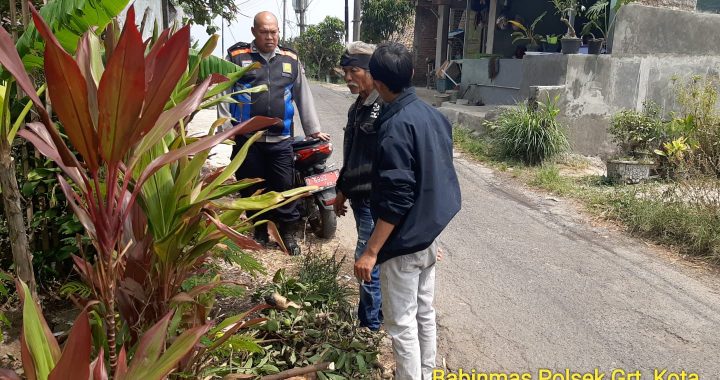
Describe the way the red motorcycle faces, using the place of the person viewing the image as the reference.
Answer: facing away from the viewer and to the left of the viewer

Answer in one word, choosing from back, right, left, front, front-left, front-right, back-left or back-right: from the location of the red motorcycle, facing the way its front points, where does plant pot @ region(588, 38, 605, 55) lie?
right

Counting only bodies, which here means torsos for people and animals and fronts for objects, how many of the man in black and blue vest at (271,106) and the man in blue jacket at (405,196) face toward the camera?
1

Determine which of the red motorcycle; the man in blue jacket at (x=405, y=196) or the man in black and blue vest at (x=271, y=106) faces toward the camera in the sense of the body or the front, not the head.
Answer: the man in black and blue vest at (x=271, y=106)

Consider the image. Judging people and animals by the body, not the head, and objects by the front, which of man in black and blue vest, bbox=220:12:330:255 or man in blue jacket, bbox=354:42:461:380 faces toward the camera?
man in black and blue vest, bbox=220:12:330:255

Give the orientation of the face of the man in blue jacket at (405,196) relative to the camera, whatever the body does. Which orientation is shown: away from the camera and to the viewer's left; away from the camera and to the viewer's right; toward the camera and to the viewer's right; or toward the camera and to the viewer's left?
away from the camera and to the viewer's left

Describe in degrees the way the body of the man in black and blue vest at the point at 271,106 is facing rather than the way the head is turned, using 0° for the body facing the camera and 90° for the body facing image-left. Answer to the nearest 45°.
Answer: approximately 0°

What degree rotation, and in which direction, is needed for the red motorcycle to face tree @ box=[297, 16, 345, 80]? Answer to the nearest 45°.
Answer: approximately 45° to its right

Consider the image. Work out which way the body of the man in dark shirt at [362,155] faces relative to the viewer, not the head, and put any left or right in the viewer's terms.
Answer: facing the viewer and to the left of the viewer

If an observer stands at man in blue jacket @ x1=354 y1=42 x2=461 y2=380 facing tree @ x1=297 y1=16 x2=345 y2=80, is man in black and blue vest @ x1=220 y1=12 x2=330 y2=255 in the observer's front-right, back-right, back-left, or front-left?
front-left

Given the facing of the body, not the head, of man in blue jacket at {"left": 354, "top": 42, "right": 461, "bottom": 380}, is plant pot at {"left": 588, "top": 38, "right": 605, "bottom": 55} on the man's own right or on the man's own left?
on the man's own right

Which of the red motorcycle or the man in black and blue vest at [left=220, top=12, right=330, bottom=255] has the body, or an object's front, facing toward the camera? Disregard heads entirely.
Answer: the man in black and blue vest

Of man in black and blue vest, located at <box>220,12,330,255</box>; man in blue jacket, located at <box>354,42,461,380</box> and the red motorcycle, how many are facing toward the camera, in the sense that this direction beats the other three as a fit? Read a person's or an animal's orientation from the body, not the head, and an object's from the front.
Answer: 1

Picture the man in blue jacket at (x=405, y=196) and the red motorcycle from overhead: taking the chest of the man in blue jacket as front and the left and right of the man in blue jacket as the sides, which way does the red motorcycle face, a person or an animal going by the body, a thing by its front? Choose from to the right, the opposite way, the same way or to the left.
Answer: the same way

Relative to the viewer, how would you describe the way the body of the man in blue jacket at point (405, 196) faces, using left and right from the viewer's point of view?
facing away from the viewer and to the left of the viewer

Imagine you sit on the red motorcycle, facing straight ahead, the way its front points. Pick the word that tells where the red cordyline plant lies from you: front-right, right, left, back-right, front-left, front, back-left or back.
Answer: back-left

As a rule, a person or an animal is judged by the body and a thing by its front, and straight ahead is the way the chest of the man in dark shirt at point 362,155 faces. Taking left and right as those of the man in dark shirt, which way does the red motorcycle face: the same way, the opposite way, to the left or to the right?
to the right
